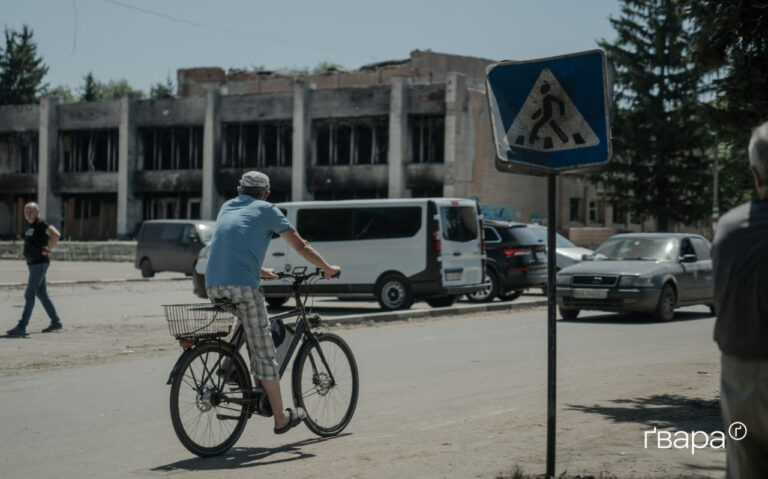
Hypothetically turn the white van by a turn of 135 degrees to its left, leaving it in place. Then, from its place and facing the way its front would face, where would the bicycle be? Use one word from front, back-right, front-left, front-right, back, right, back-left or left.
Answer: front

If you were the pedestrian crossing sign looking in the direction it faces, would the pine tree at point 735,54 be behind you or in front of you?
behind

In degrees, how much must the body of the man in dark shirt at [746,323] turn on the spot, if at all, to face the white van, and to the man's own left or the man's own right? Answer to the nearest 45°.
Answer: approximately 45° to the man's own left

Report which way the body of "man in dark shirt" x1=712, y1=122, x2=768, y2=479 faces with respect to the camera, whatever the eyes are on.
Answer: away from the camera

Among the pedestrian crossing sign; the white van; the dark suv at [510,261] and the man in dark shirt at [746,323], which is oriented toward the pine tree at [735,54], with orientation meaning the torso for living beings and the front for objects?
the man in dark shirt

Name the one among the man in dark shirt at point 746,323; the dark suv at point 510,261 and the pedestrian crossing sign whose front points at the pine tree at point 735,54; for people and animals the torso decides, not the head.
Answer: the man in dark shirt

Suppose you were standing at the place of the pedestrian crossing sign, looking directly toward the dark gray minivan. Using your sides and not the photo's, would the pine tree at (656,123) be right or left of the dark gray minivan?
right

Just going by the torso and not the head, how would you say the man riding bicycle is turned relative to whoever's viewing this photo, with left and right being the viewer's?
facing away from the viewer and to the right of the viewer

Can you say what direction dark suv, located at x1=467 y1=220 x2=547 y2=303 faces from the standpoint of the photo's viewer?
facing away from the viewer and to the left of the viewer

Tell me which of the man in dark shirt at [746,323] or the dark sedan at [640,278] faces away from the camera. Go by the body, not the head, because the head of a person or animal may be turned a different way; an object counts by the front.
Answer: the man in dark shirt

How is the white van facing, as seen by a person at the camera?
facing away from the viewer and to the left of the viewer

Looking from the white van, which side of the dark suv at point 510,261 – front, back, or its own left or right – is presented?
left

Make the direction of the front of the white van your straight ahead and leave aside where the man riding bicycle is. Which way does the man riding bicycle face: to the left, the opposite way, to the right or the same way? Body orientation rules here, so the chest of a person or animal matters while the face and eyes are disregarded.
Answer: to the right
